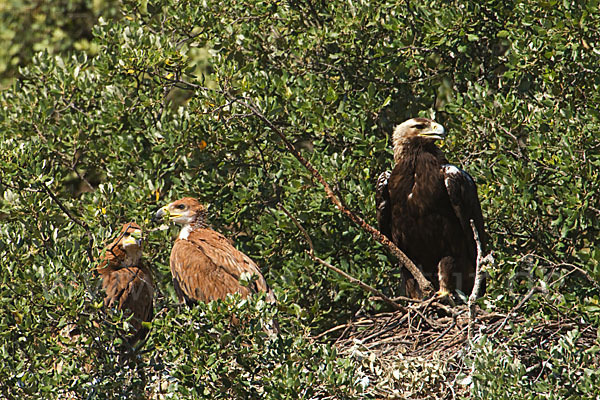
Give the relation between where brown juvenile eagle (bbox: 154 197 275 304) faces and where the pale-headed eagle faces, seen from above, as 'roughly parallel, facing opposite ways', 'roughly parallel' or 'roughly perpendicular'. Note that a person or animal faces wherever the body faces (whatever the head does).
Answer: roughly perpendicular

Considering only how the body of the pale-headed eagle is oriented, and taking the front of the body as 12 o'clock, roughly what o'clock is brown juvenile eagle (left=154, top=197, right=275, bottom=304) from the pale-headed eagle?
The brown juvenile eagle is roughly at 2 o'clock from the pale-headed eagle.

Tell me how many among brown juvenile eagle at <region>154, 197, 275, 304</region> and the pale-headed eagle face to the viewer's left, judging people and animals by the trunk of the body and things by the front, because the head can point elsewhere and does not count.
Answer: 1

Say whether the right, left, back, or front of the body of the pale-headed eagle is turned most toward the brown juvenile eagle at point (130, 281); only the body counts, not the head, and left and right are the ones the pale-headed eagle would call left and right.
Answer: right

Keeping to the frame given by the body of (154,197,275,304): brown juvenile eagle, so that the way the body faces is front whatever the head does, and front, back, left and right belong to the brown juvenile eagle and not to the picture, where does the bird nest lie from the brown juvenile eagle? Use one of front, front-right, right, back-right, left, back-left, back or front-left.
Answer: back-left

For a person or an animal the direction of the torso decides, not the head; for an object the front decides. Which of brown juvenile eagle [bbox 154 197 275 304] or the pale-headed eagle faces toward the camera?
the pale-headed eagle

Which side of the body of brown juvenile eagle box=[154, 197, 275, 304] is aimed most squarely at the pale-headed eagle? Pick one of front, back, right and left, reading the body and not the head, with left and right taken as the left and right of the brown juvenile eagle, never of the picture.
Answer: back

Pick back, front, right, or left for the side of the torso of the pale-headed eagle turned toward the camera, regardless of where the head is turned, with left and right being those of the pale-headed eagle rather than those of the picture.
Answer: front

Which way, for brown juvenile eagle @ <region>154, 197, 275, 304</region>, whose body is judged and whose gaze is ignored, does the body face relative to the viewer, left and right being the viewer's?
facing to the left of the viewer
